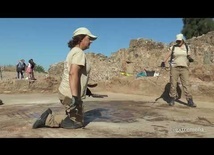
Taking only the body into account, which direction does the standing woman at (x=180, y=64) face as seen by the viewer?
toward the camera

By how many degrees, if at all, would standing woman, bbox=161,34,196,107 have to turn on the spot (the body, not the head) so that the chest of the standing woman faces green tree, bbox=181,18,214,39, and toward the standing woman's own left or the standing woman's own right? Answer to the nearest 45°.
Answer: approximately 180°
